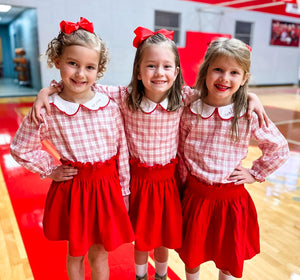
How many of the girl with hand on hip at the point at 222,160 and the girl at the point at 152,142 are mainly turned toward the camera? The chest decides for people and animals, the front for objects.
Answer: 2

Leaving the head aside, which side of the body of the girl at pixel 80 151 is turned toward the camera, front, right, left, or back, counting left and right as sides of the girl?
front

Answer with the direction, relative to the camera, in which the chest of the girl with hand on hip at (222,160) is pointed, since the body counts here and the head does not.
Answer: toward the camera

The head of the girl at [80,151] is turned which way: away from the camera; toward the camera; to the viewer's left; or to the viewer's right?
toward the camera

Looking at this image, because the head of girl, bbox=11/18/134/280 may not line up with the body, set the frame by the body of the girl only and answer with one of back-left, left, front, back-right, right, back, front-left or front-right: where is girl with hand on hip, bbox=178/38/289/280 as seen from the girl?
left

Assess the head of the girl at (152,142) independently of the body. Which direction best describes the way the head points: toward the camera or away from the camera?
toward the camera

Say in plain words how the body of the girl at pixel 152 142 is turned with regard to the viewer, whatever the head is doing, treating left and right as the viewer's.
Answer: facing the viewer

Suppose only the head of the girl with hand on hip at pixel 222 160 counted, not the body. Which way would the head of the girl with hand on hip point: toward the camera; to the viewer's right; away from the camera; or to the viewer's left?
toward the camera

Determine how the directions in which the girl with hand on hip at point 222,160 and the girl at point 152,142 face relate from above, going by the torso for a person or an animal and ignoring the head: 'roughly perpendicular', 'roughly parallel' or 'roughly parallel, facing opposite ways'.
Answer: roughly parallel

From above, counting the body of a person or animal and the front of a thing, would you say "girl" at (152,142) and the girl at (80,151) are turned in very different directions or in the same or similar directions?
same or similar directions

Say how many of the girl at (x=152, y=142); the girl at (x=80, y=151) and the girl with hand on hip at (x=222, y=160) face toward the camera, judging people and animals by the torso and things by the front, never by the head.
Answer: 3
